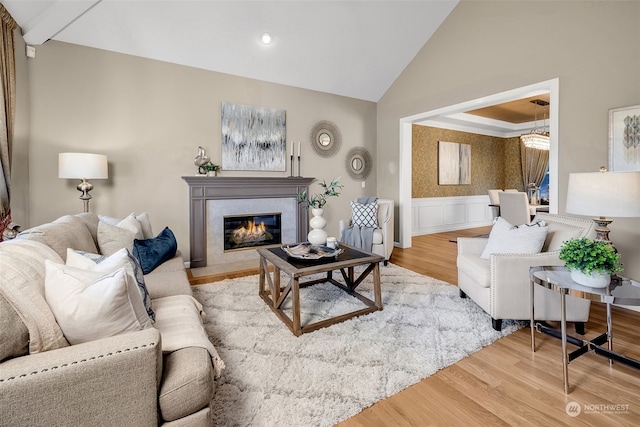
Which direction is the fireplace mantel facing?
toward the camera

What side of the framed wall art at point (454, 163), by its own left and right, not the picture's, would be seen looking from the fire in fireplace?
right

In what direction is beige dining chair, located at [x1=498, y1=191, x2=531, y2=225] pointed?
away from the camera

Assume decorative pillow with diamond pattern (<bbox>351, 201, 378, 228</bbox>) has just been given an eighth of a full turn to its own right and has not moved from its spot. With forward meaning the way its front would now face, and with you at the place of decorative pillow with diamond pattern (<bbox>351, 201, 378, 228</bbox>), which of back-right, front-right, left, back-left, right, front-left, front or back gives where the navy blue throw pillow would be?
front

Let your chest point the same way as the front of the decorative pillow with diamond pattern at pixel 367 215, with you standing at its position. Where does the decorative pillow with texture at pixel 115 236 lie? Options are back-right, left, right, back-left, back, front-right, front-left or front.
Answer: front-right

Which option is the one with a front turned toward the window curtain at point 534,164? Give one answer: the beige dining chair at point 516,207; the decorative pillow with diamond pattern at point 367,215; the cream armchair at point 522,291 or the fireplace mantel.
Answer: the beige dining chair

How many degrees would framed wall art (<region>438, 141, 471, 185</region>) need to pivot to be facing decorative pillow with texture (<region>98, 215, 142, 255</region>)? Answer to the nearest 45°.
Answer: approximately 45° to its right

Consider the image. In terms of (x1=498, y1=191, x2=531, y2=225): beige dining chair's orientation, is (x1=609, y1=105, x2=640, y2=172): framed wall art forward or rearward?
rearward

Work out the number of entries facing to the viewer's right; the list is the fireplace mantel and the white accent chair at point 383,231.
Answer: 0

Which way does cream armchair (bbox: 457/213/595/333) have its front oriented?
to the viewer's left

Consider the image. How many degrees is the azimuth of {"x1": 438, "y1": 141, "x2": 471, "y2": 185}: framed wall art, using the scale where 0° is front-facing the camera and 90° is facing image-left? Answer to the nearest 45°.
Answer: approximately 315°

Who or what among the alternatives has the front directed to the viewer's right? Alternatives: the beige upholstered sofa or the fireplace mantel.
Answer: the beige upholstered sofa

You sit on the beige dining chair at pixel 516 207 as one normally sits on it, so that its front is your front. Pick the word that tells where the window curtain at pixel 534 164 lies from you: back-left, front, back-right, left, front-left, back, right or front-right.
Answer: front

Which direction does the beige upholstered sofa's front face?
to the viewer's right

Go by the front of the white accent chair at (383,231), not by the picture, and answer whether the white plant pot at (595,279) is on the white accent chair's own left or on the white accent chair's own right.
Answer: on the white accent chair's own left

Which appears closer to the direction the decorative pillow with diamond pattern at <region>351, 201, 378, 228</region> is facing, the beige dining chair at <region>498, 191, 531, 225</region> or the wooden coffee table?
the wooden coffee table
